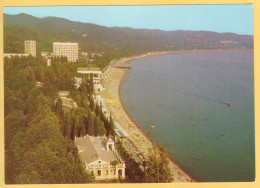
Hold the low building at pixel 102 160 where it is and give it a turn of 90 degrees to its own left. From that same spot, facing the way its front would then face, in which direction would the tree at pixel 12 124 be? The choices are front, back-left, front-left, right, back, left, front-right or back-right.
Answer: back

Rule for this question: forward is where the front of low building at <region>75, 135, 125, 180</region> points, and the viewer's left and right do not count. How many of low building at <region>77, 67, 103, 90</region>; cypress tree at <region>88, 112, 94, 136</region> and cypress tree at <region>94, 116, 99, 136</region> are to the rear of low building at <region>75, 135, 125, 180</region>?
3

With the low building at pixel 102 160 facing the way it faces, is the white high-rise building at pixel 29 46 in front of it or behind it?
behind

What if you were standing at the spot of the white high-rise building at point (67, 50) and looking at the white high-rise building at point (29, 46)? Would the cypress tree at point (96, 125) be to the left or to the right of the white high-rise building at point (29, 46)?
left

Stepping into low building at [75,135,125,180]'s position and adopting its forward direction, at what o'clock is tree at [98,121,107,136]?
The tree is roughly at 6 o'clock from the low building.

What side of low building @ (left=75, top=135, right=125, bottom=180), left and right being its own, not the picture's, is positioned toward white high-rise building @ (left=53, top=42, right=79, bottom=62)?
back

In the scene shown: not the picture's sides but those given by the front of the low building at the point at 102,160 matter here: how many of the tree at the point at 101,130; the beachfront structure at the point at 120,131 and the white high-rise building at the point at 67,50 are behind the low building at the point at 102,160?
3

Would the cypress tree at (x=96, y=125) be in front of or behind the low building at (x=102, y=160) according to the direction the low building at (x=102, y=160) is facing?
behind

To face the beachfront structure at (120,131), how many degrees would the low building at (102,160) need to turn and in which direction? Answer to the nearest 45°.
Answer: approximately 180°

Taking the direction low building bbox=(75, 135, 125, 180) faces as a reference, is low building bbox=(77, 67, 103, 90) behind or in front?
behind

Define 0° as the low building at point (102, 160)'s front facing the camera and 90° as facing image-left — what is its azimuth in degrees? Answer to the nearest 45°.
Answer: approximately 0°

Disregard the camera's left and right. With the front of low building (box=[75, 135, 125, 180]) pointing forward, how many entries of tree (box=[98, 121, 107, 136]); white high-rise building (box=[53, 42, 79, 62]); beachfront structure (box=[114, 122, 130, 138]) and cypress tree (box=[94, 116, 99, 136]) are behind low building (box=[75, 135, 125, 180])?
4
